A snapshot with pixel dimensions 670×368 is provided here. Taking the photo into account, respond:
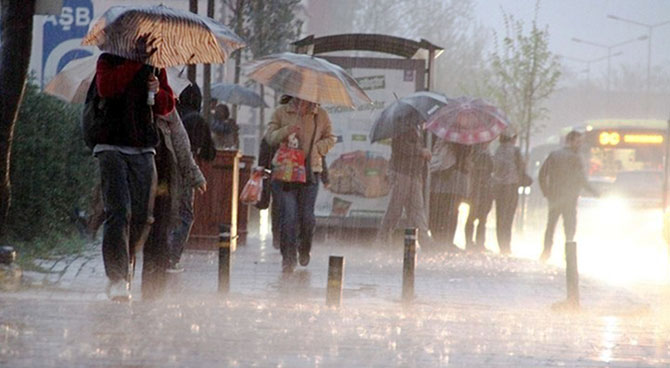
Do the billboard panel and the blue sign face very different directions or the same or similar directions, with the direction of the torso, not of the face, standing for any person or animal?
same or similar directions

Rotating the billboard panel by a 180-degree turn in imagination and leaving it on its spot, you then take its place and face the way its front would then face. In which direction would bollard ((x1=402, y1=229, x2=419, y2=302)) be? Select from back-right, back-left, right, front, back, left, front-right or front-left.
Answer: back

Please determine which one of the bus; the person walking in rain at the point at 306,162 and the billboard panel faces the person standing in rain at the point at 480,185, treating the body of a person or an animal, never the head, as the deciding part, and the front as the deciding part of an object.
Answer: the bus

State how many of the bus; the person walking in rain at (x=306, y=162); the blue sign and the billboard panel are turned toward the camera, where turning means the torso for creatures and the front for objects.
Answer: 4

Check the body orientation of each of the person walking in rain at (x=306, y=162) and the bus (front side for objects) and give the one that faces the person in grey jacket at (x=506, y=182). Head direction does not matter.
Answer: the bus

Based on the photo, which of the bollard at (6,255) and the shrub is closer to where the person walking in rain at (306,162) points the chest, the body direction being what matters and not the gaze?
the bollard

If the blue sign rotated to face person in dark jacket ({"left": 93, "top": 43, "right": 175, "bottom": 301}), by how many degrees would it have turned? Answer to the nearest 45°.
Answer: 0° — it already faces them

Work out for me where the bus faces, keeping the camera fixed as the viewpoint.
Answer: facing the viewer

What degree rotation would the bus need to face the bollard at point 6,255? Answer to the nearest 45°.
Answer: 0° — it already faces it

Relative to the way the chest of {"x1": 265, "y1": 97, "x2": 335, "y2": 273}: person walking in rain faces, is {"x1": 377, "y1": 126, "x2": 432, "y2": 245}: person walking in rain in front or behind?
behind

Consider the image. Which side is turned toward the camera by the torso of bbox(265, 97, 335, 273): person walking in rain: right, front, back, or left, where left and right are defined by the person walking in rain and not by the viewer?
front

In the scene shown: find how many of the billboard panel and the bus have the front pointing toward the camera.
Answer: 2

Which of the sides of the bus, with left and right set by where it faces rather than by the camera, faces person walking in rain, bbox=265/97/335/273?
front

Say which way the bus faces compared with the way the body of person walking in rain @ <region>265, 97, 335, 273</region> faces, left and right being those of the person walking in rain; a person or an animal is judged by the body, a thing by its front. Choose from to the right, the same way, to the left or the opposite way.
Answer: the same way

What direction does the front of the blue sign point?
toward the camera

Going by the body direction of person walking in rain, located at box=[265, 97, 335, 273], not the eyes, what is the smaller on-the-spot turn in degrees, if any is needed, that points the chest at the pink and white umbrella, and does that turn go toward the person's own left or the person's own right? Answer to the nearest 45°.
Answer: approximately 135° to the person's own left
